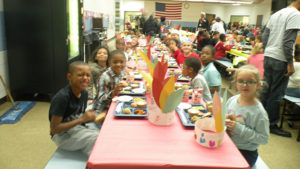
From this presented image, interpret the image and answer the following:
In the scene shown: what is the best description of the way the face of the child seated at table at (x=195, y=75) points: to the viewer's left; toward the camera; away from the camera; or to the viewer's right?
to the viewer's left

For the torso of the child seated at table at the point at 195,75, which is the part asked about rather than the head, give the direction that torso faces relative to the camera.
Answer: to the viewer's left

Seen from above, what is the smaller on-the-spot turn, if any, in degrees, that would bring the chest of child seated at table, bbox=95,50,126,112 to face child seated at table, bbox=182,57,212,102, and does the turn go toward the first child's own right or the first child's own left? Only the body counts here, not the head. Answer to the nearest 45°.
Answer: approximately 45° to the first child's own left

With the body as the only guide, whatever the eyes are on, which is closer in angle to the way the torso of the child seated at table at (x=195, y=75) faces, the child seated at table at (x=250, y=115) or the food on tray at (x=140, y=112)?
the food on tray

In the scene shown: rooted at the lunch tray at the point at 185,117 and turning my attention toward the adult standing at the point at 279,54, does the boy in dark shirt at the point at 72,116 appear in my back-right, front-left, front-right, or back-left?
back-left

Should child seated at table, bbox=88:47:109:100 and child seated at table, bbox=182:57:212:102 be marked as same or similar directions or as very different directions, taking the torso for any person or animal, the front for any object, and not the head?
very different directions

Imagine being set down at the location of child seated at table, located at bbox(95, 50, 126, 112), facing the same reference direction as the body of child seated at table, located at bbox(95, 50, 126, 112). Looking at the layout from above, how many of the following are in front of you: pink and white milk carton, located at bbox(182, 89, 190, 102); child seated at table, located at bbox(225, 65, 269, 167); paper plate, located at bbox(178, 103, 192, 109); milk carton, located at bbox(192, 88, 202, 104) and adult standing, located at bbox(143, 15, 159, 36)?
4

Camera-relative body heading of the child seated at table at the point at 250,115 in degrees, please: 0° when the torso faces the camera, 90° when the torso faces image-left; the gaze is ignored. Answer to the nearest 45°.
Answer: approximately 45°

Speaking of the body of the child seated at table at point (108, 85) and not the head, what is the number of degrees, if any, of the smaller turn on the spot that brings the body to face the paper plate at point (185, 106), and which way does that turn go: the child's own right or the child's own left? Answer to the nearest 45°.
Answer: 0° — they already face it

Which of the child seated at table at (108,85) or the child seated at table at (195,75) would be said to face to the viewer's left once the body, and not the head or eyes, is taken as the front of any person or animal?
the child seated at table at (195,75)

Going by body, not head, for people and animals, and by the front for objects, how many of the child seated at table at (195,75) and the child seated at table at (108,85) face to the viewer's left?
1
